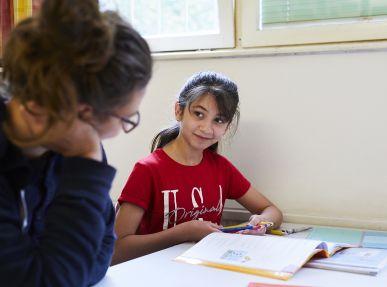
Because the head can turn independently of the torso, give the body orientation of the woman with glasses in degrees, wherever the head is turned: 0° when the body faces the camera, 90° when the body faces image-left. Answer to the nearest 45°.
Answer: approximately 270°

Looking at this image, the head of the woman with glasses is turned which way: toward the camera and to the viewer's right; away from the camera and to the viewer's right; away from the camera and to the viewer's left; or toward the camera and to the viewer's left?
away from the camera and to the viewer's right

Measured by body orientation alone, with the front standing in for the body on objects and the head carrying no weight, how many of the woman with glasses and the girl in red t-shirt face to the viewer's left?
0

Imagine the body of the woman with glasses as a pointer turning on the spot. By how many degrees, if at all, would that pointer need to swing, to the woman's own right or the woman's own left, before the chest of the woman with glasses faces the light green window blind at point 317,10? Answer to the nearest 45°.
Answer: approximately 45° to the woman's own left

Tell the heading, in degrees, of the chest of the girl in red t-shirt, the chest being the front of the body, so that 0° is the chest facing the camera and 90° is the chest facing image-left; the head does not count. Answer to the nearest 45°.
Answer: approximately 315°

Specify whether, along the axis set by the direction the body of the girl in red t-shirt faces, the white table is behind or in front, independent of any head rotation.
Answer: in front

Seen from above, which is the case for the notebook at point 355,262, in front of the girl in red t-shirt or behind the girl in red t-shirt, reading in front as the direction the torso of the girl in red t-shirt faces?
in front
